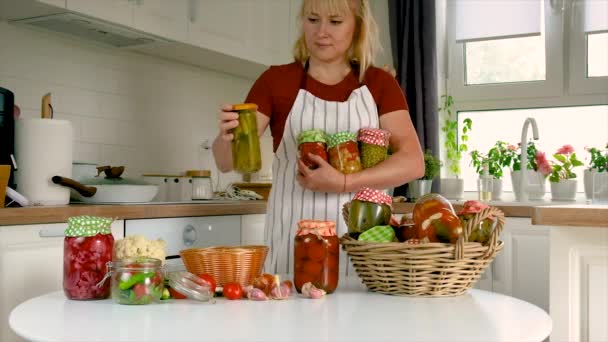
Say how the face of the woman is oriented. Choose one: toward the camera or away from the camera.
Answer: toward the camera

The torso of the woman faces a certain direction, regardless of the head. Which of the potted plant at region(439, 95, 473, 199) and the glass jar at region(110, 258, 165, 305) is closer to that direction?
the glass jar

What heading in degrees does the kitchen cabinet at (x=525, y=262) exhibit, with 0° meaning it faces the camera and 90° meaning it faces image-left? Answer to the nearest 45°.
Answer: approximately 45°

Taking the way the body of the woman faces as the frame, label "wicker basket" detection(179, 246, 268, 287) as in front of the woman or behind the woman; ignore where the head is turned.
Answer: in front

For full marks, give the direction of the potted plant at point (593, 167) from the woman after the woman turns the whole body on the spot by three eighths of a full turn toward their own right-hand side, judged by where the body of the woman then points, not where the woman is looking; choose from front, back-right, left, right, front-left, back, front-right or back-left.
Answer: right

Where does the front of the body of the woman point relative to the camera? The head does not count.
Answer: toward the camera

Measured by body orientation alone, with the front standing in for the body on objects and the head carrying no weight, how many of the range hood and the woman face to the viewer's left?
0

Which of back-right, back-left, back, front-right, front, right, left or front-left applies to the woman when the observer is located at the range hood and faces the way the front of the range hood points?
front

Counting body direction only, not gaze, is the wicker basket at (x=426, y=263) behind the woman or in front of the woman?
in front
